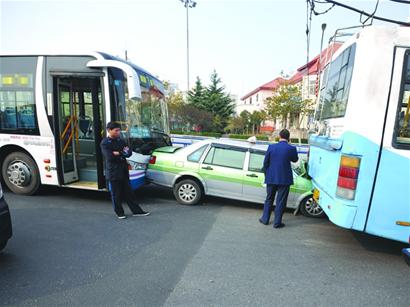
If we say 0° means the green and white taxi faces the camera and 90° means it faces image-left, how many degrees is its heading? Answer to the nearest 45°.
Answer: approximately 270°

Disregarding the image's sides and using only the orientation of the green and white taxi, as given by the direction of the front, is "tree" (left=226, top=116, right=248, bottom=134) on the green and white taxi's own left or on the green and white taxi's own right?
on the green and white taxi's own left

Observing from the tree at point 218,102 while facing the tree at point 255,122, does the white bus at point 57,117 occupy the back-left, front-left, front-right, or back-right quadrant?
back-right

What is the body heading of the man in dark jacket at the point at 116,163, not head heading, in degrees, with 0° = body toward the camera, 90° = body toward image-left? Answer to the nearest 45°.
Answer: approximately 315°

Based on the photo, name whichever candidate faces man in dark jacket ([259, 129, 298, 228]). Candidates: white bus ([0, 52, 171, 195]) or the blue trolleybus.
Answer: the white bus

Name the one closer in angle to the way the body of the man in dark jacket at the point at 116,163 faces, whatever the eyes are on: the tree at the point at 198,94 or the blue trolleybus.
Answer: the blue trolleybus

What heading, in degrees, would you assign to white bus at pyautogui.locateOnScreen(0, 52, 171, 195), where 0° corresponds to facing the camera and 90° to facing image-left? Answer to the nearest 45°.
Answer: approximately 315°

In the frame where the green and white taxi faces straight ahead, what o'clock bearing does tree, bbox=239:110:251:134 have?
The tree is roughly at 9 o'clock from the green and white taxi.

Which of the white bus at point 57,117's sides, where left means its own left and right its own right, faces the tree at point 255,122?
left
